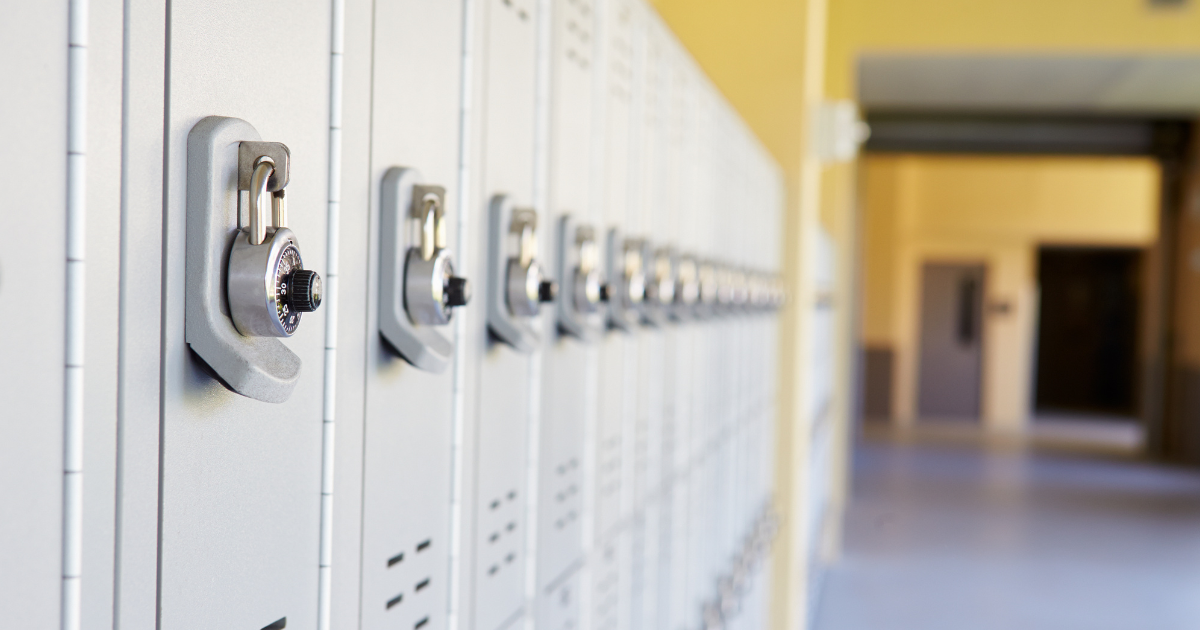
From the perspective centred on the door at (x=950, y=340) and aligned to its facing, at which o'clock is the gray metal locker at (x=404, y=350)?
The gray metal locker is roughly at 12 o'clock from the door.

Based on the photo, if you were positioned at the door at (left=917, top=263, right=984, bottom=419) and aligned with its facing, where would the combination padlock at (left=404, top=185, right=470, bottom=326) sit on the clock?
The combination padlock is roughly at 12 o'clock from the door.

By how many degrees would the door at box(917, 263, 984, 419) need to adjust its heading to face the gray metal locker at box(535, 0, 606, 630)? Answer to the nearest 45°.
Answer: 0° — it already faces it

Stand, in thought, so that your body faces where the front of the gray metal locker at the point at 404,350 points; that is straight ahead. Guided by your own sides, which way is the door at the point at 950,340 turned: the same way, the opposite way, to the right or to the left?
to the right

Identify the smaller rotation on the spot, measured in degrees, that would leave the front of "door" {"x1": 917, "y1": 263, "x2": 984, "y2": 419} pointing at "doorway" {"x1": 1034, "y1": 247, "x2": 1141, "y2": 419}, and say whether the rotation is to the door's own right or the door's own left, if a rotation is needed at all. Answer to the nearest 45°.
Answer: approximately 135° to the door's own left

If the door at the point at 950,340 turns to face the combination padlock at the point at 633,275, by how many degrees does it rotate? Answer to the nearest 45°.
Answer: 0° — it already faces it

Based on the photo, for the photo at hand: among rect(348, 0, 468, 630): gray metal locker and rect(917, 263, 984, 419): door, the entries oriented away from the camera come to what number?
0

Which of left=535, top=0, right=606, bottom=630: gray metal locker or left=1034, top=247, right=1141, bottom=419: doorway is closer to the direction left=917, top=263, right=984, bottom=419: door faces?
the gray metal locker

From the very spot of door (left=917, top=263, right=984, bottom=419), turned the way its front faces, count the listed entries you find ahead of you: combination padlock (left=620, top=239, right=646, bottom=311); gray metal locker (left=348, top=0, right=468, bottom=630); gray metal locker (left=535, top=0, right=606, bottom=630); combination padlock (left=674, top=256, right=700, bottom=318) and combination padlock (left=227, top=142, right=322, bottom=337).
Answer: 5

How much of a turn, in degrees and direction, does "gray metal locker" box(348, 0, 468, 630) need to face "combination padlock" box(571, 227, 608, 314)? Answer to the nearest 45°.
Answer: approximately 90° to its left

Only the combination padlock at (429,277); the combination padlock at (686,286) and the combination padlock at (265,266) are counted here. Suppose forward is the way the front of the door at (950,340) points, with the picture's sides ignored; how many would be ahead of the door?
3

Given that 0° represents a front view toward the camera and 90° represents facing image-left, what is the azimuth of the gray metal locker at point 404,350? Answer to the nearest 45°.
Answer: approximately 315°
